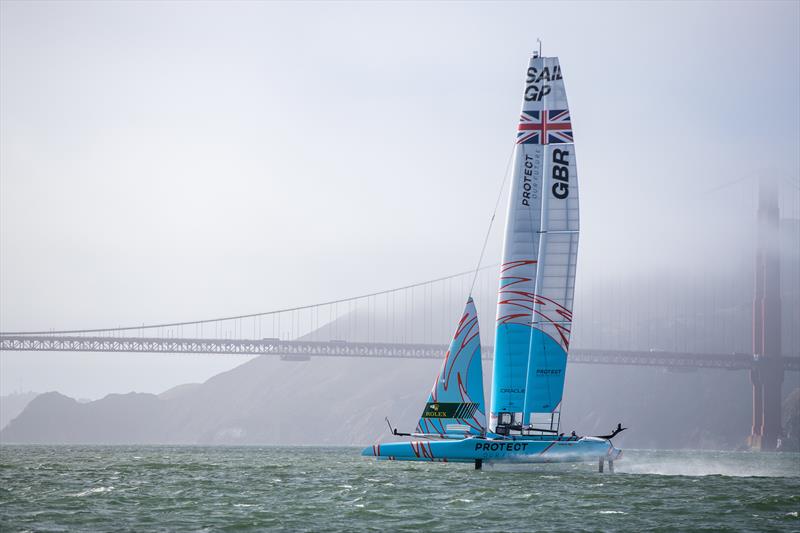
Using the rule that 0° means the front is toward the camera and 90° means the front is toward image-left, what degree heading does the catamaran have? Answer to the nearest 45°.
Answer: approximately 90°
